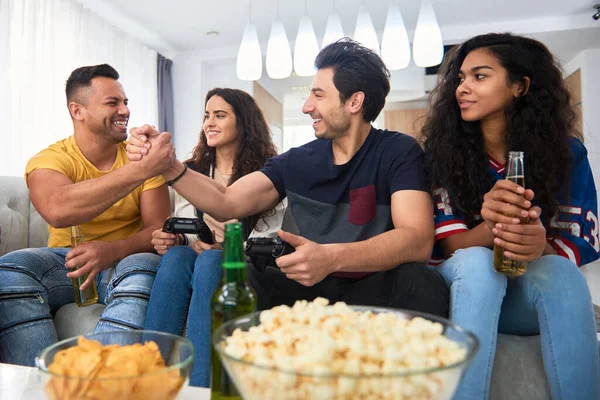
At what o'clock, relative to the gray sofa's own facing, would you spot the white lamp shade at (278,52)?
The white lamp shade is roughly at 7 o'clock from the gray sofa.

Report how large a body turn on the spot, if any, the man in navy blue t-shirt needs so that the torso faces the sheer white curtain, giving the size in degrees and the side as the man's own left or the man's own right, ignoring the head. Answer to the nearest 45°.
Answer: approximately 90° to the man's own right

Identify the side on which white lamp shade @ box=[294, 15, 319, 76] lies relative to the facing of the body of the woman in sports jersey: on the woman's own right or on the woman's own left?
on the woman's own right

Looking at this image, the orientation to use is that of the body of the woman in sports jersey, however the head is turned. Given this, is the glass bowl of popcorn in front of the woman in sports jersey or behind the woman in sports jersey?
in front

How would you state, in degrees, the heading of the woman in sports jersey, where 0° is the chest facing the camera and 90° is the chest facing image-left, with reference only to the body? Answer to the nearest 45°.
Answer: approximately 0°

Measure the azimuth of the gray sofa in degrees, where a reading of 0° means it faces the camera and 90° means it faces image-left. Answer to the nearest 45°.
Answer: approximately 0°

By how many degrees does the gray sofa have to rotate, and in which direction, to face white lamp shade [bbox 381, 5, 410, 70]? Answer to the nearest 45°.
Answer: approximately 135° to its left

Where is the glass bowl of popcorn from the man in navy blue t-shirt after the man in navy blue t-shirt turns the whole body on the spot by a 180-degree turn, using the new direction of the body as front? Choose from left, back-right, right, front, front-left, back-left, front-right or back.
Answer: back-right

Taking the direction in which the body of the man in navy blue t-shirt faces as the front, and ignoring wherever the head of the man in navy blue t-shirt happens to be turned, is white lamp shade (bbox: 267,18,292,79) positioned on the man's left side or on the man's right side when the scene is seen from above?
on the man's right side

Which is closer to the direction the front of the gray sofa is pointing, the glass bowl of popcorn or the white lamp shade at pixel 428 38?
the glass bowl of popcorn

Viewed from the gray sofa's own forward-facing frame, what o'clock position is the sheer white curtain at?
The sheer white curtain is roughly at 5 o'clock from the gray sofa.

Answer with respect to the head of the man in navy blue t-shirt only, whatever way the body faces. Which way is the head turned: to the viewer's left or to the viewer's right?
to the viewer's left

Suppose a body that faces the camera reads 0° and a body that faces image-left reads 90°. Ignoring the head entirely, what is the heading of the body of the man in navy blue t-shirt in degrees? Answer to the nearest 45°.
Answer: approximately 45°

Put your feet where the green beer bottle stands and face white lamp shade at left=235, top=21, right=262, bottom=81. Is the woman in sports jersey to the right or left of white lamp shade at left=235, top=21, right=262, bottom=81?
right
